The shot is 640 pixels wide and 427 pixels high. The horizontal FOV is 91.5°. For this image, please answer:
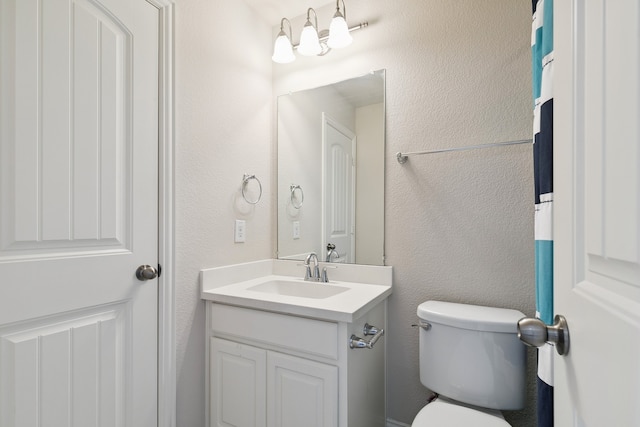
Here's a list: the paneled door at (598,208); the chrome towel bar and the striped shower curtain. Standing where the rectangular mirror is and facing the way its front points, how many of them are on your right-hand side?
0

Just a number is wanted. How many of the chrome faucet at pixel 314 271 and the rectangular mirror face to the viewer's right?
0

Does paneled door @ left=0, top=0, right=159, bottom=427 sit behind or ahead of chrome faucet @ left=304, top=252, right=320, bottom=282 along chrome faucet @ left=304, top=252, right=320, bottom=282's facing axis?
ahead

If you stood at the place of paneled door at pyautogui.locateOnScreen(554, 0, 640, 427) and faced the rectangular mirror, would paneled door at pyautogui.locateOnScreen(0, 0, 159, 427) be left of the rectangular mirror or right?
left

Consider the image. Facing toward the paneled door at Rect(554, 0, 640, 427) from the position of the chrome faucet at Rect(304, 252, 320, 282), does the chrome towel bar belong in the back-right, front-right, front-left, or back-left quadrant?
front-left

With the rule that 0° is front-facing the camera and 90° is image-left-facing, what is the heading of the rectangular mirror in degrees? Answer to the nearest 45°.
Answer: approximately 45°

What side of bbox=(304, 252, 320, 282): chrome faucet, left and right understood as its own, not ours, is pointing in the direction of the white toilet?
left

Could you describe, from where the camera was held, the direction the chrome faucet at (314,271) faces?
facing the viewer and to the left of the viewer

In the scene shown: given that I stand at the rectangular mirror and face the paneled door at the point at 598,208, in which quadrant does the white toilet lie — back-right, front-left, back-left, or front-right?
front-left

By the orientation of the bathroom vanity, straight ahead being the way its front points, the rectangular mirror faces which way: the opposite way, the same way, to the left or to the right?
the same way

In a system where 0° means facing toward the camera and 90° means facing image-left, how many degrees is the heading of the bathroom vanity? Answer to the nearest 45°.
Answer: approximately 45°

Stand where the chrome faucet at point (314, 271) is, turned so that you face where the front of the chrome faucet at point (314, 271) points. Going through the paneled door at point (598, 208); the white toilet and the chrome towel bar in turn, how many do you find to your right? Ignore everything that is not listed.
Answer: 0

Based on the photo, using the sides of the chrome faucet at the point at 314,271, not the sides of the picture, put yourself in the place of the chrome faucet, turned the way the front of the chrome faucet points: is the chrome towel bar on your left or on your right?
on your left

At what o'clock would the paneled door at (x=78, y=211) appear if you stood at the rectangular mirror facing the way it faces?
The paneled door is roughly at 12 o'clock from the rectangular mirror.

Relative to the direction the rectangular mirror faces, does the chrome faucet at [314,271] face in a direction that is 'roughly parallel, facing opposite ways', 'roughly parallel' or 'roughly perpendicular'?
roughly parallel

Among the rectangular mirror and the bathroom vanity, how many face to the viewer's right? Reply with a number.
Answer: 0

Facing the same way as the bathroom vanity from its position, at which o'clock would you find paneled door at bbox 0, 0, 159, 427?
The paneled door is roughly at 1 o'clock from the bathroom vanity.

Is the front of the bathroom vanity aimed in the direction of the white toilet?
no
